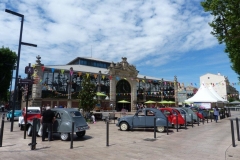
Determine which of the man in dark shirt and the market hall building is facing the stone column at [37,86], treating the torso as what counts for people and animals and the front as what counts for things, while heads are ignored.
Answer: the man in dark shirt

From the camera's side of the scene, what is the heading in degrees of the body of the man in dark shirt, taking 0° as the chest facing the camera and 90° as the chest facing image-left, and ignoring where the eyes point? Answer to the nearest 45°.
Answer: approximately 180°

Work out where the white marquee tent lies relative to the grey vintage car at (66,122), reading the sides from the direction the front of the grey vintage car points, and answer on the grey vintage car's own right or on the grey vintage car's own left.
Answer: on the grey vintage car's own right

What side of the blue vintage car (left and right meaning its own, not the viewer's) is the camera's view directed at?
left

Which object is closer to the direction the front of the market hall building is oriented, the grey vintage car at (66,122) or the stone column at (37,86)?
the grey vintage car

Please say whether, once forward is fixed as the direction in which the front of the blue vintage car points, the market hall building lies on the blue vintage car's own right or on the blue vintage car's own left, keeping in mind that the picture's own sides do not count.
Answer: on the blue vintage car's own right

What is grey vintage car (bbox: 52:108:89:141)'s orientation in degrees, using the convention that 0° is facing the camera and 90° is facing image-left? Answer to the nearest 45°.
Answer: approximately 135°
